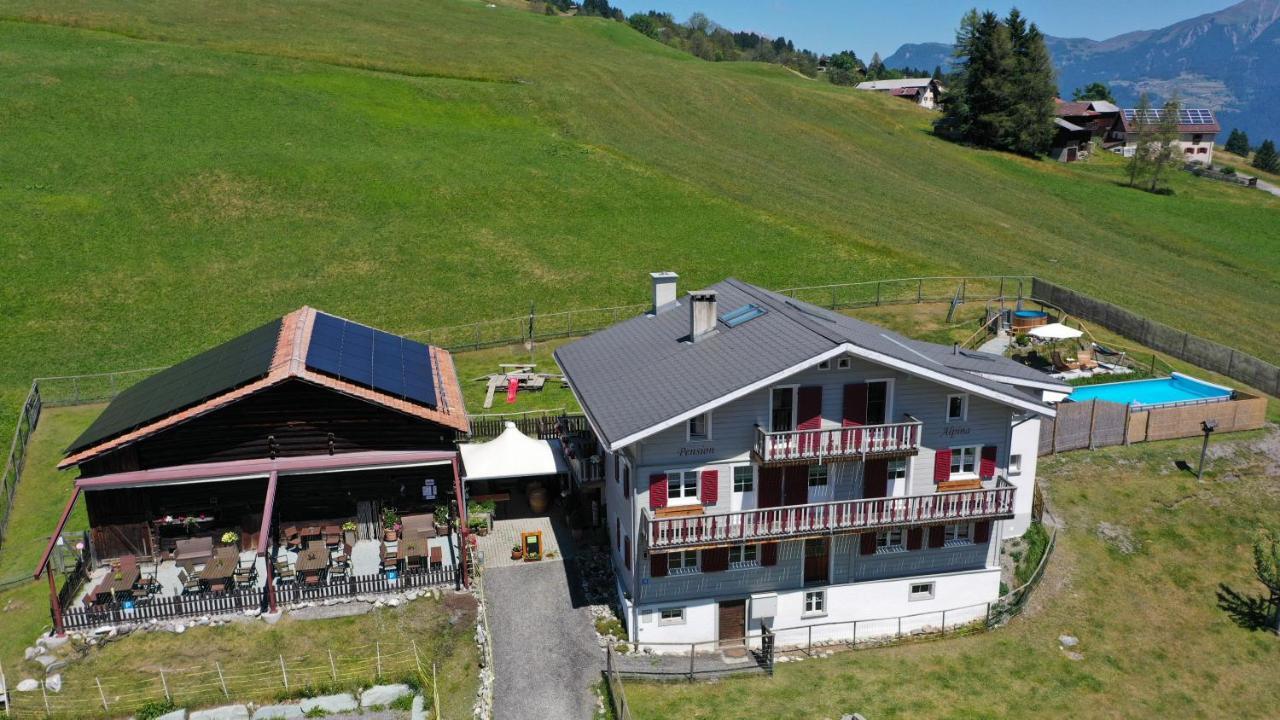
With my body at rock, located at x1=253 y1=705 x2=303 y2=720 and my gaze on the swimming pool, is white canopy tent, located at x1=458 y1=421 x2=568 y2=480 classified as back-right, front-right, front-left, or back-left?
front-left

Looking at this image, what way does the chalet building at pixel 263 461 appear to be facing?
toward the camera

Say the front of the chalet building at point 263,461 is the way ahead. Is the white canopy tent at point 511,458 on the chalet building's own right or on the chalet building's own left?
on the chalet building's own left

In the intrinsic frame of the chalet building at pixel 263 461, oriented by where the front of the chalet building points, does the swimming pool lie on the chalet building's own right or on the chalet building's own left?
on the chalet building's own left

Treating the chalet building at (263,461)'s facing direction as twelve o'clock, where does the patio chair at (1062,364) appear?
The patio chair is roughly at 9 o'clock from the chalet building.

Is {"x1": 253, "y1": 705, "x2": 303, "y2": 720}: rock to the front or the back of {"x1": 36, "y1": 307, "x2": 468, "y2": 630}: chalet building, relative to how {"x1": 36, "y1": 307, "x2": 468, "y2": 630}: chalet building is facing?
to the front

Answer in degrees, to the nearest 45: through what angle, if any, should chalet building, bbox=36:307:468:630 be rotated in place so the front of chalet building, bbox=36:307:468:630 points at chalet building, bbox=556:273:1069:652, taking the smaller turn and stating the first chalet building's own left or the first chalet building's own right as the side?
approximately 45° to the first chalet building's own left

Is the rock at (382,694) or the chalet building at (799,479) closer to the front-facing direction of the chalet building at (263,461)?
the rock

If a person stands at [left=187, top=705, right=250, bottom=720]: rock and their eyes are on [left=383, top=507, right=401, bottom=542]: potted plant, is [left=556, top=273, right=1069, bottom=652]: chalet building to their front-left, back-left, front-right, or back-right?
front-right

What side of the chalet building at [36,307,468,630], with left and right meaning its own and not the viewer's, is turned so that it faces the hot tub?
left

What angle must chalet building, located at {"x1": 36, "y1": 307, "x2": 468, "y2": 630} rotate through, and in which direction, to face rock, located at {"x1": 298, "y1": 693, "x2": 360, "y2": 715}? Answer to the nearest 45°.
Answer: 0° — it already faces it

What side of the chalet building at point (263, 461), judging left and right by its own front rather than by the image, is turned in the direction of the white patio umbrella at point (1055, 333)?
left
